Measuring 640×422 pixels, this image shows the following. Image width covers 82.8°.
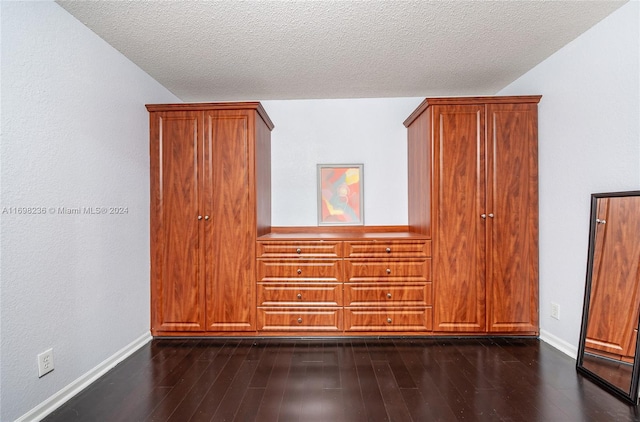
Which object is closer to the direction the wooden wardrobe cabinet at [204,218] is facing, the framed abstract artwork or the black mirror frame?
the black mirror frame

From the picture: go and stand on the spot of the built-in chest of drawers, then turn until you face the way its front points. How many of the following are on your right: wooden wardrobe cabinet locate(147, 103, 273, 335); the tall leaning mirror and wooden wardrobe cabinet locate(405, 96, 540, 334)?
1

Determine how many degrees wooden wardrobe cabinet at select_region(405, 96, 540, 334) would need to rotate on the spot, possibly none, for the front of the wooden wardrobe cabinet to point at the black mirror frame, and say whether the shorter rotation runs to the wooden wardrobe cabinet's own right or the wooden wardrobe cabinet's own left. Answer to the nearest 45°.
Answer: approximately 45° to the wooden wardrobe cabinet's own left

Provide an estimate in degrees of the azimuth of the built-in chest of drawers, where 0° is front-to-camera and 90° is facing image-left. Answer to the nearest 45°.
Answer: approximately 0°

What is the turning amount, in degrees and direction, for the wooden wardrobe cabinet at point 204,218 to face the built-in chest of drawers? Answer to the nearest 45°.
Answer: approximately 90° to its left

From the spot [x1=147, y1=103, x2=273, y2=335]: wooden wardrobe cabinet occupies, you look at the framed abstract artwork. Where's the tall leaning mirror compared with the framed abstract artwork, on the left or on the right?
right

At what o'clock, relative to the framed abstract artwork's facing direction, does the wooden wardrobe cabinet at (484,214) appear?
The wooden wardrobe cabinet is roughly at 10 o'clock from the framed abstract artwork.

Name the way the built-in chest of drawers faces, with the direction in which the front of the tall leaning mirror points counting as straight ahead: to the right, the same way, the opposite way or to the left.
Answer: to the left

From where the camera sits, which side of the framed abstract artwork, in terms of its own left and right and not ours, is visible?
front

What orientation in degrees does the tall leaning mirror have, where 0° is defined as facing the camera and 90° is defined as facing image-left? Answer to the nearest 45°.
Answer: approximately 45°

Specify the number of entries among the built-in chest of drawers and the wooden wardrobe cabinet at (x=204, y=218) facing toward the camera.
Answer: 2

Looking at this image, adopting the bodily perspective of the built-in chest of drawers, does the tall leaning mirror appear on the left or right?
on its left

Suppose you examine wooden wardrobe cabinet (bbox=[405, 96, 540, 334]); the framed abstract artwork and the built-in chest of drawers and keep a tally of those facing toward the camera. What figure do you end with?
3
